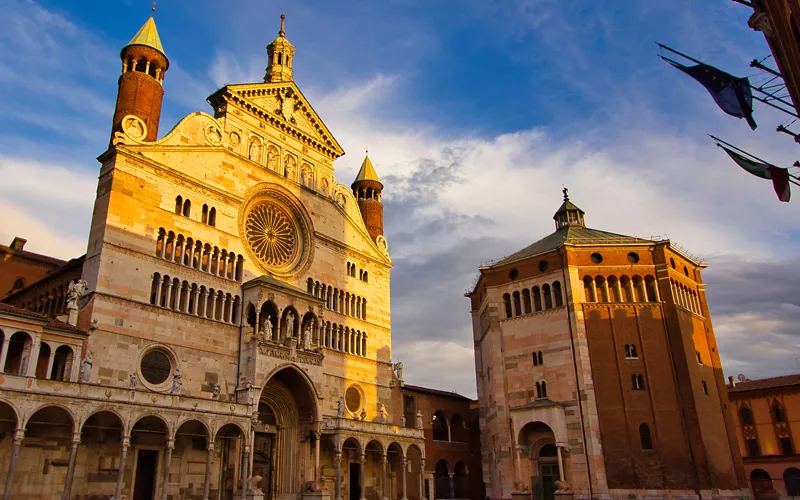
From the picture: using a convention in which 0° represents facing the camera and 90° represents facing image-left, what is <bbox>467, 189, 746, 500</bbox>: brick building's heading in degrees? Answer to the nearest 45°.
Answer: approximately 45°

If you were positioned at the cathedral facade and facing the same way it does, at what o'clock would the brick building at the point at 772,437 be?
The brick building is roughly at 10 o'clock from the cathedral facade.

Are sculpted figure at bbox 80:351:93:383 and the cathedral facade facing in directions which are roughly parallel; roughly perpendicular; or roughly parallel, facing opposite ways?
roughly parallel

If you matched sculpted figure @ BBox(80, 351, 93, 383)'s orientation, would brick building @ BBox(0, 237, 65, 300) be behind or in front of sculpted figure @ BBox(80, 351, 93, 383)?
behind

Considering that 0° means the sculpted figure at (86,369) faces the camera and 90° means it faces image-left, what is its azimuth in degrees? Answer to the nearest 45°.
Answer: approximately 315°

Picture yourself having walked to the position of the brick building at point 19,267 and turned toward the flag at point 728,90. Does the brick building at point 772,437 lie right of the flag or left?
left

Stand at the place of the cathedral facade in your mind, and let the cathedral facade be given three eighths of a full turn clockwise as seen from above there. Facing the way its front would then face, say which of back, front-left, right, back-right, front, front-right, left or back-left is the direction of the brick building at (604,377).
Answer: back

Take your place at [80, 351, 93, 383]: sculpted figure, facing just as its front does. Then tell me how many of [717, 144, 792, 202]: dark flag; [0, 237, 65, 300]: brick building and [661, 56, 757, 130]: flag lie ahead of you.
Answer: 2

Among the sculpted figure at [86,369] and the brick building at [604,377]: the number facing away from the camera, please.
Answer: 0

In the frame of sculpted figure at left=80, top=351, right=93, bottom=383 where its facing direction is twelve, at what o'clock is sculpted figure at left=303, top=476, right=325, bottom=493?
sculpted figure at left=303, top=476, right=325, bottom=493 is roughly at 10 o'clock from sculpted figure at left=80, top=351, right=93, bottom=383.
